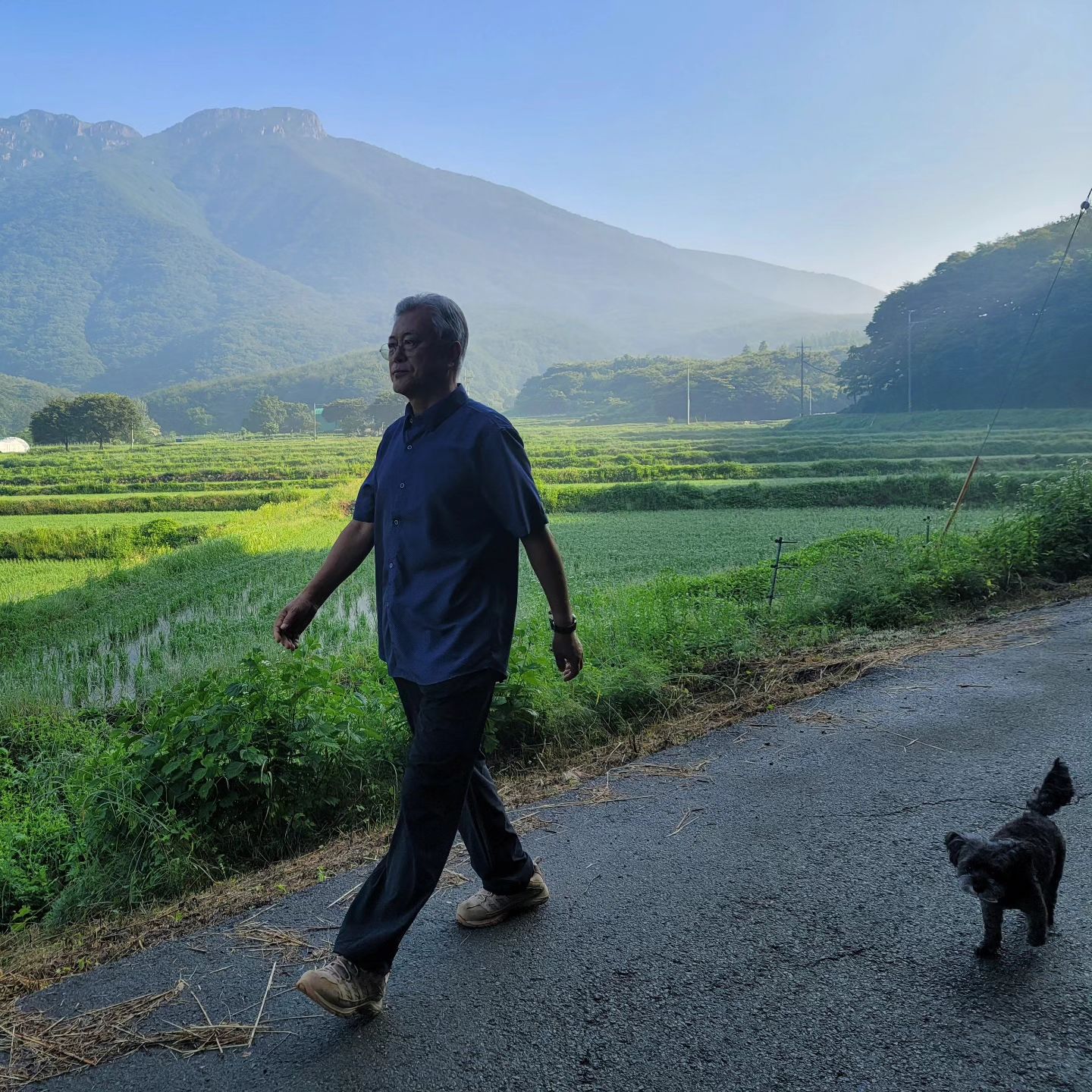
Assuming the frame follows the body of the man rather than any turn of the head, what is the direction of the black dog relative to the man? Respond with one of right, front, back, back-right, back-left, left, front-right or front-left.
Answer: back-left

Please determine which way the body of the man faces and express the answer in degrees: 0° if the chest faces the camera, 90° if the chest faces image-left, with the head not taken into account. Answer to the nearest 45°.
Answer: approximately 45°

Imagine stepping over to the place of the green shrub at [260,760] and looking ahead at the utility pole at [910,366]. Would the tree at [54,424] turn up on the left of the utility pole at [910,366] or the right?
left

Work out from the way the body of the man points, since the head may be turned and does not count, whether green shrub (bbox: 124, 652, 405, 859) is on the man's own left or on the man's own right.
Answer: on the man's own right

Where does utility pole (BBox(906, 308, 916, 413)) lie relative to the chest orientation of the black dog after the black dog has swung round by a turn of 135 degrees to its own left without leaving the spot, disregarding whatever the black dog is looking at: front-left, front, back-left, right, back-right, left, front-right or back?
left
